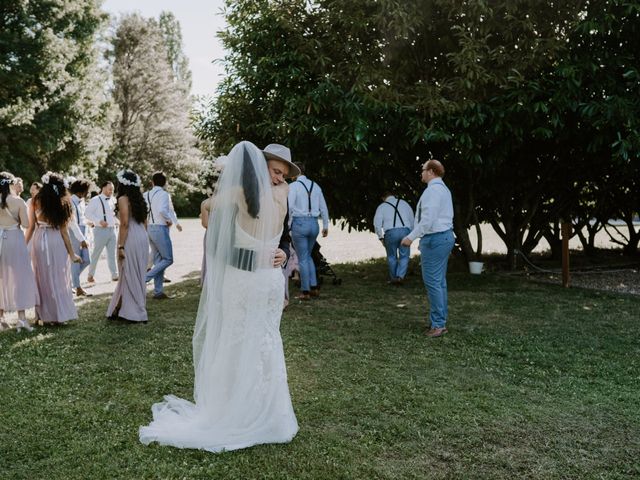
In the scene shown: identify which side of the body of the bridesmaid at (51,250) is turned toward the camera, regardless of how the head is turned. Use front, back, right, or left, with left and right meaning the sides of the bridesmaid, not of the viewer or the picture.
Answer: back

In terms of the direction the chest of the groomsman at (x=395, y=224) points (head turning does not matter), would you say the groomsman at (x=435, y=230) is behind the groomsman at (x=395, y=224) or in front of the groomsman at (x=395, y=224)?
behind

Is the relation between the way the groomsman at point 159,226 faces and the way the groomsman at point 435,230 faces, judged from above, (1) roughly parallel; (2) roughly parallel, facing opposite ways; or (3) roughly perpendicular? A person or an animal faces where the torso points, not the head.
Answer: roughly perpendicular

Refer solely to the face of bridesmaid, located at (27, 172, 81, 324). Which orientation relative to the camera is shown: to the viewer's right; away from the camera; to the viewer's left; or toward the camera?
away from the camera

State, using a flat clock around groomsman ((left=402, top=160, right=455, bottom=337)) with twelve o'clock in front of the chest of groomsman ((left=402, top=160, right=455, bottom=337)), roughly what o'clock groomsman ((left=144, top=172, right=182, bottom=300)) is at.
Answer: groomsman ((left=144, top=172, right=182, bottom=300)) is roughly at 1 o'clock from groomsman ((left=402, top=160, right=455, bottom=337)).

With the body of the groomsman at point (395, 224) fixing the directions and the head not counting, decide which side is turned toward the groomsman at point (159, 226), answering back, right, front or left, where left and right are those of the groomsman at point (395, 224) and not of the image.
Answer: left

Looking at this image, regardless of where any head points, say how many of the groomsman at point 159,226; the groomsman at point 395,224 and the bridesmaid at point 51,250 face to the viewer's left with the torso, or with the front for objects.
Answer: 0

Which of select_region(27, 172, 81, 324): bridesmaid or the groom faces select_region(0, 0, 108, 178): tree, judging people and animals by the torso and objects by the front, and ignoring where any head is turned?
the bridesmaid

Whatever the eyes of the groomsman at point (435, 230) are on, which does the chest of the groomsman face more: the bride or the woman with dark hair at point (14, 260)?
the woman with dark hair

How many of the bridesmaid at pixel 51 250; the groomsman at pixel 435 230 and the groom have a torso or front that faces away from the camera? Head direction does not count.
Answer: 1

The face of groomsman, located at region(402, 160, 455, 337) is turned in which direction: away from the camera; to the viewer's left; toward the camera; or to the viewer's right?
to the viewer's left

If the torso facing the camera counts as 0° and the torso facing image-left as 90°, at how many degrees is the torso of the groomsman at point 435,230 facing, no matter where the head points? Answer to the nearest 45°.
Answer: approximately 90°

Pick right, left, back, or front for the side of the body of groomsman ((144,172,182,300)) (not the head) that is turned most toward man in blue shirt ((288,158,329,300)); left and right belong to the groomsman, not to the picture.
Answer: right

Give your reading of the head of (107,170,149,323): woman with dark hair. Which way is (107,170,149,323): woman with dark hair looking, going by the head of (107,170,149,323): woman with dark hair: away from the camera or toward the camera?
away from the camera

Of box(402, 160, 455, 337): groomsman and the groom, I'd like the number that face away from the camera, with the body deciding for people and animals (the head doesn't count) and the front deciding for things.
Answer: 0

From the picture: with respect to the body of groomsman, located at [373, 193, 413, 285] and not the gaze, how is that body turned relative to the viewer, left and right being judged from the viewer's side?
facing away from the viewer

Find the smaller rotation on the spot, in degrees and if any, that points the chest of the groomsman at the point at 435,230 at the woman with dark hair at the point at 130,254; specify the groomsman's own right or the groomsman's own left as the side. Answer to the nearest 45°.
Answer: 0° — they already face them

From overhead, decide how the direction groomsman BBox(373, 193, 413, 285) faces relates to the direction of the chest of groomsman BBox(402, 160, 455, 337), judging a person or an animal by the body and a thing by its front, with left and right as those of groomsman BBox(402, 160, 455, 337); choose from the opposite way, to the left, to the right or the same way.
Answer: to the right
